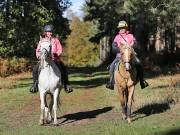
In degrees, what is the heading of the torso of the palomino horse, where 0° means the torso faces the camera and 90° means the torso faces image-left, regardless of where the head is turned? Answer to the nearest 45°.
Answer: approximately 0°

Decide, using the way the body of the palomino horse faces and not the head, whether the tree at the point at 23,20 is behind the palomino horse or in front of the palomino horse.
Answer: behind

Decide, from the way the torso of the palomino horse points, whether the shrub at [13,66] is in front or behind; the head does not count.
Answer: behind
